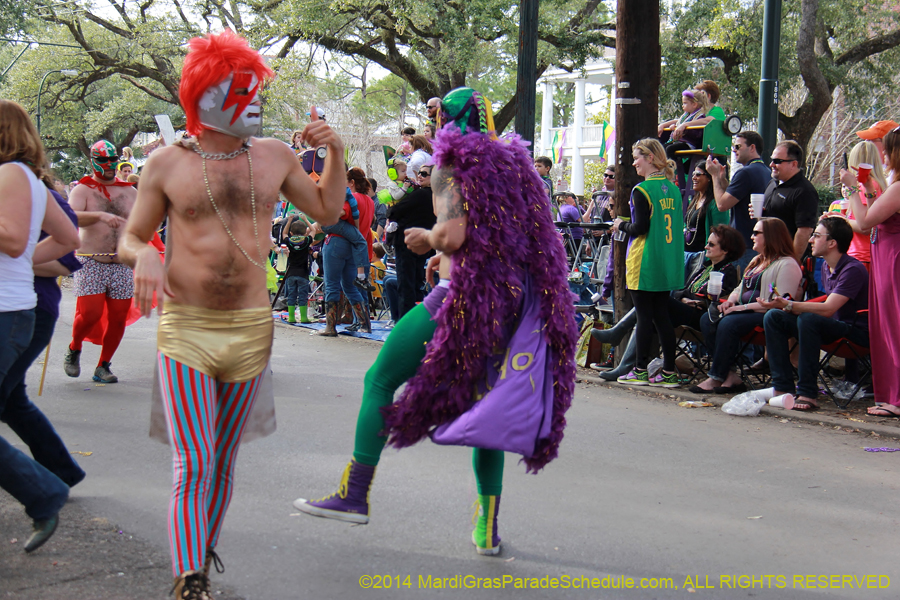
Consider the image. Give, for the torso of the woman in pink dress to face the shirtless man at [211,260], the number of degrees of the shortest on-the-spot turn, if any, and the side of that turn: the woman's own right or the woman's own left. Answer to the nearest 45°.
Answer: approximately 45° to the woman's own left

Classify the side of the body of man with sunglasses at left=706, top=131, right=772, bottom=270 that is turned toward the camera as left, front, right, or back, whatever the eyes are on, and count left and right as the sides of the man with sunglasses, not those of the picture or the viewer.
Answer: left

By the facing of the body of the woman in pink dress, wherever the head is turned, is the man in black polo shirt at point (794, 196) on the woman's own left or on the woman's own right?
on the woman's own right

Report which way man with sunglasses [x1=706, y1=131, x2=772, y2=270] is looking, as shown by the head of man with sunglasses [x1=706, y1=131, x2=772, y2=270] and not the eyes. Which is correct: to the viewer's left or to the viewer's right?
to the viewer's left

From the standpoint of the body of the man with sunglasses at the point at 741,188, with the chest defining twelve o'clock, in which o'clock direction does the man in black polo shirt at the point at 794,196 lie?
The man in black polo shirt is roughly at 8 o'clock from the man with sunglasses.

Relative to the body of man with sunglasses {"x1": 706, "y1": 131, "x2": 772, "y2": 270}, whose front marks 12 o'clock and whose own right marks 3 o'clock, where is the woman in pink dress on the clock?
The woman in pink dress is roughly at 8 o'clock from the man with sunglasses.

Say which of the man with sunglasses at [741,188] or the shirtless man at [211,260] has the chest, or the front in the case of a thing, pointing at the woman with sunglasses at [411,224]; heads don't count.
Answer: the man with sunglasses at [741,188]

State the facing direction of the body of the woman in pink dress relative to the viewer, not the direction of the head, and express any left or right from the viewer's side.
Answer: facing to the left of the viewer

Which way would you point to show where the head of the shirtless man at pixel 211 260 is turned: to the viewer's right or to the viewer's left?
to the viewer's right

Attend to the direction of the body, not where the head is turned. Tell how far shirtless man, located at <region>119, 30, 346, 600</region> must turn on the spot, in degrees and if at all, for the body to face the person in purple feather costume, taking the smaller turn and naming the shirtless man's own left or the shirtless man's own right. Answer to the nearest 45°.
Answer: approximately 90° to the shirtless man's own left

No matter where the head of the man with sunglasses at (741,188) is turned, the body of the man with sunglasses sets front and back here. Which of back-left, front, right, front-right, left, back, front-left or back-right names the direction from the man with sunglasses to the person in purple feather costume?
left
